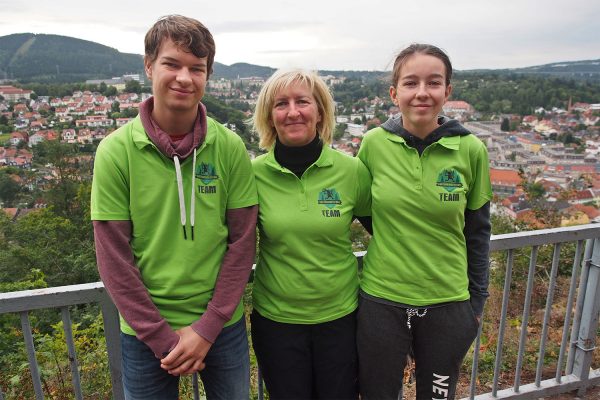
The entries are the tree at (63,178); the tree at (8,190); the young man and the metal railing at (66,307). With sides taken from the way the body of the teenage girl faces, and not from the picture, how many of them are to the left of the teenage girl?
0

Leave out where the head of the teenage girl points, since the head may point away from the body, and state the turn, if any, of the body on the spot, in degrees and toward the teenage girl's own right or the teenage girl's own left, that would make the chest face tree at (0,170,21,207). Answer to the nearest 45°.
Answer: approximately 135° to the teenage girl's own right

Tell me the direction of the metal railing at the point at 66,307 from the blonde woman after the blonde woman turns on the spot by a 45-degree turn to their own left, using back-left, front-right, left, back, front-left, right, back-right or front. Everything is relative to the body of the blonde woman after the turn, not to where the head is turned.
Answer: back-right

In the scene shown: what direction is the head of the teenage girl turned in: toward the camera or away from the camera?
toward the camera

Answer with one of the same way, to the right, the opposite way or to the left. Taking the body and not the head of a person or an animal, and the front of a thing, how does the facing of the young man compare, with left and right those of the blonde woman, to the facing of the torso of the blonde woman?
the same way

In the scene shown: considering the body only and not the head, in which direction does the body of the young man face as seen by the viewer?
toward the camera

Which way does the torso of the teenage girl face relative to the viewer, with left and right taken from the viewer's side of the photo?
facing the viewer

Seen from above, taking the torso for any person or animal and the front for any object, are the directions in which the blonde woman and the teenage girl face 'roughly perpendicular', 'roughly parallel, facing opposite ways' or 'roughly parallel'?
roughly parallel

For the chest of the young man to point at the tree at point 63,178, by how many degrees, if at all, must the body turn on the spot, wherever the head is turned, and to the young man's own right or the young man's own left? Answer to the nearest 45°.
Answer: approximately 180°

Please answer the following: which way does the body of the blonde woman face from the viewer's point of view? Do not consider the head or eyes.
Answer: toward the camera
